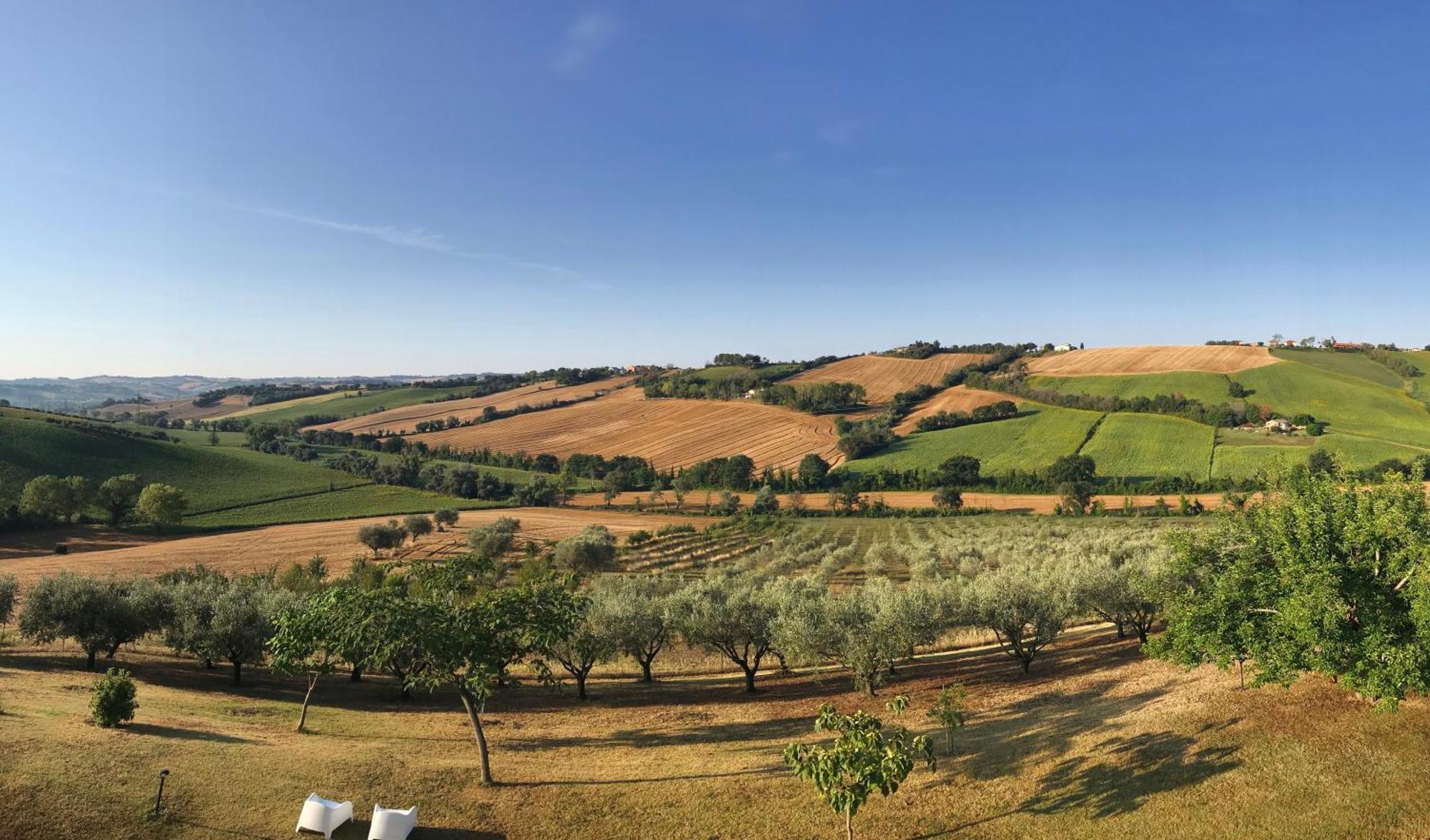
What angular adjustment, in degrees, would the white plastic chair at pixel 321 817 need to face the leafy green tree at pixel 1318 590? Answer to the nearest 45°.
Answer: approximately 90° to its right

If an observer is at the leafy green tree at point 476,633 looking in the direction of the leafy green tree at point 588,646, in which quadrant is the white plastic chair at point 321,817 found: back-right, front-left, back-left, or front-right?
back-left

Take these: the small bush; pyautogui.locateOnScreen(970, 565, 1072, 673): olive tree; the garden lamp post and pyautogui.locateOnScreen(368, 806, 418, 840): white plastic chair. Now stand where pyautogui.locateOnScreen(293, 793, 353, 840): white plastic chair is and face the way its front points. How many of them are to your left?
2

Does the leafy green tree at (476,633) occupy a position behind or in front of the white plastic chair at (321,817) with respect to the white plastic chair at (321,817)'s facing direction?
in front

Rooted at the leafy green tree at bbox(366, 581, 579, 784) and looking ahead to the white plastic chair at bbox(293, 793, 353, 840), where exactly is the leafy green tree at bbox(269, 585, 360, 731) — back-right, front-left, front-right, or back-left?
front-right

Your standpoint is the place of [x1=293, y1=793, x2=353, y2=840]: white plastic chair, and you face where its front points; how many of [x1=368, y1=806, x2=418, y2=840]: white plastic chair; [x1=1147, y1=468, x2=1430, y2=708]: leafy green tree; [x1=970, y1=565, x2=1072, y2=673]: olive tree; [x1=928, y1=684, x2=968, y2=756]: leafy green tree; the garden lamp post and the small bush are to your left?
2

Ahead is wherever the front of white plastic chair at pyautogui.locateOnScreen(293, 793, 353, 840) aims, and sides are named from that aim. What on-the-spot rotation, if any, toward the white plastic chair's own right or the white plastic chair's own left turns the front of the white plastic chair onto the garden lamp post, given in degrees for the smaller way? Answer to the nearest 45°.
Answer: approximately 90° to the white plastic chair's own left

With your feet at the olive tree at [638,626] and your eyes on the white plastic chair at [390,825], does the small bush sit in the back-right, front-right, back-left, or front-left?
front-right

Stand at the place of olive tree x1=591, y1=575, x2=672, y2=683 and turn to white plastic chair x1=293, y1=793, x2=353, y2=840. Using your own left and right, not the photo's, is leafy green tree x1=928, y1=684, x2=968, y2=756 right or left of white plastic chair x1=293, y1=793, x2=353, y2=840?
left

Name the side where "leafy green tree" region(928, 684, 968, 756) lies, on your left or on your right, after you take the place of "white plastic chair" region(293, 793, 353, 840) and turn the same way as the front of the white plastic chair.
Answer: on your right

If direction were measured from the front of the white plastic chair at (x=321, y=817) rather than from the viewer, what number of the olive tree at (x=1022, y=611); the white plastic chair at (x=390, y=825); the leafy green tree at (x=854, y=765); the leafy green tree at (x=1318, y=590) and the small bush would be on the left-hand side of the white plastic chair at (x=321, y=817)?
1

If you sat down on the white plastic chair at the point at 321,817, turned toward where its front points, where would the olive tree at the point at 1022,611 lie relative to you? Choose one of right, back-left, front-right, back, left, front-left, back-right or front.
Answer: front-right

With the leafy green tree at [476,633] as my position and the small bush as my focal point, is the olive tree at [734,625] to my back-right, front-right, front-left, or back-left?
back-right

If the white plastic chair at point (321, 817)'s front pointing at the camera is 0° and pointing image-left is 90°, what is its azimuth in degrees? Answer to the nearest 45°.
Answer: approximately 225°

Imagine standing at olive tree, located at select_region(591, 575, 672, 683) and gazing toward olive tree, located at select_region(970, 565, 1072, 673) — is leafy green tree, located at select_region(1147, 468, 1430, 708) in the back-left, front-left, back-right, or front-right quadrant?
front-right

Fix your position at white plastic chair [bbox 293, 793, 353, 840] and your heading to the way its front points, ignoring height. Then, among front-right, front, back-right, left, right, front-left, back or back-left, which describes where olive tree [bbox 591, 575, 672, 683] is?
front

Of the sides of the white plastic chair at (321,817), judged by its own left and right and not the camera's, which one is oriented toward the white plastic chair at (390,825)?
right

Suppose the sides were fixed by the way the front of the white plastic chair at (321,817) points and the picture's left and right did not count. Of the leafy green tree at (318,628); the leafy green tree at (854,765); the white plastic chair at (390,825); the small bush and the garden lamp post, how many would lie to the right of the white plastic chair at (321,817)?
2

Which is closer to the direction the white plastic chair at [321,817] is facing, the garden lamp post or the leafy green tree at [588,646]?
the leafy green tree

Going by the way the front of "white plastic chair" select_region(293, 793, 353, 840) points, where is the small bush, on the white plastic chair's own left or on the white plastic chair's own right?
on the white plastic chair's own left

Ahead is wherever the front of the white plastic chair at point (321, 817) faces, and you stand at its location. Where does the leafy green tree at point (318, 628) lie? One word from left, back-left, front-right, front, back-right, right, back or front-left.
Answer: front-left
